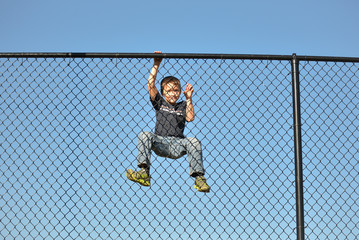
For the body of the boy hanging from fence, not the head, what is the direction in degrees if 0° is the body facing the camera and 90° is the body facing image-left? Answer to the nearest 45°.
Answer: approximately 0°
